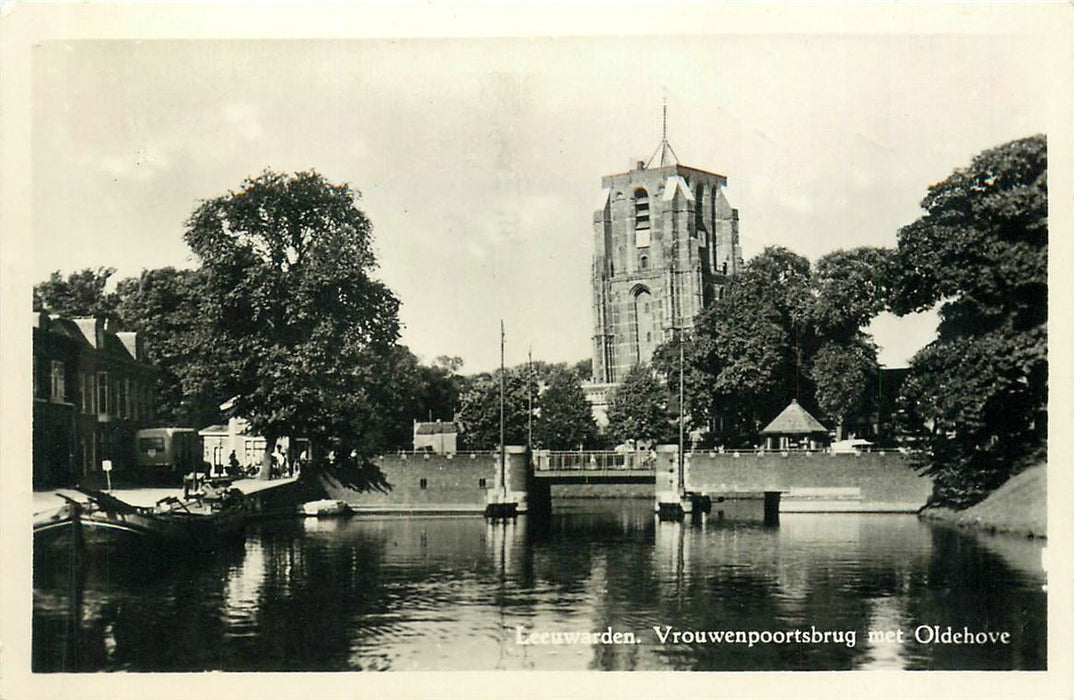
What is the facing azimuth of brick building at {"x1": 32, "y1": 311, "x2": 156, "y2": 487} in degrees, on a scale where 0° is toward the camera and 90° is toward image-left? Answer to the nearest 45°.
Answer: approximately 315°

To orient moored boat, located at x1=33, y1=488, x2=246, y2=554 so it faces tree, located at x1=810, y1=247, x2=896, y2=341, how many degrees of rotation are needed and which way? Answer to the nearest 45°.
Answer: approximately 180°

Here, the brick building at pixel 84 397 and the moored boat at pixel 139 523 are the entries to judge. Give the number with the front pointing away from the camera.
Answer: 0

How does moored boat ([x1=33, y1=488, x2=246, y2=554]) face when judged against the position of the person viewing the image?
facing the viewer and to the left of the viewer
